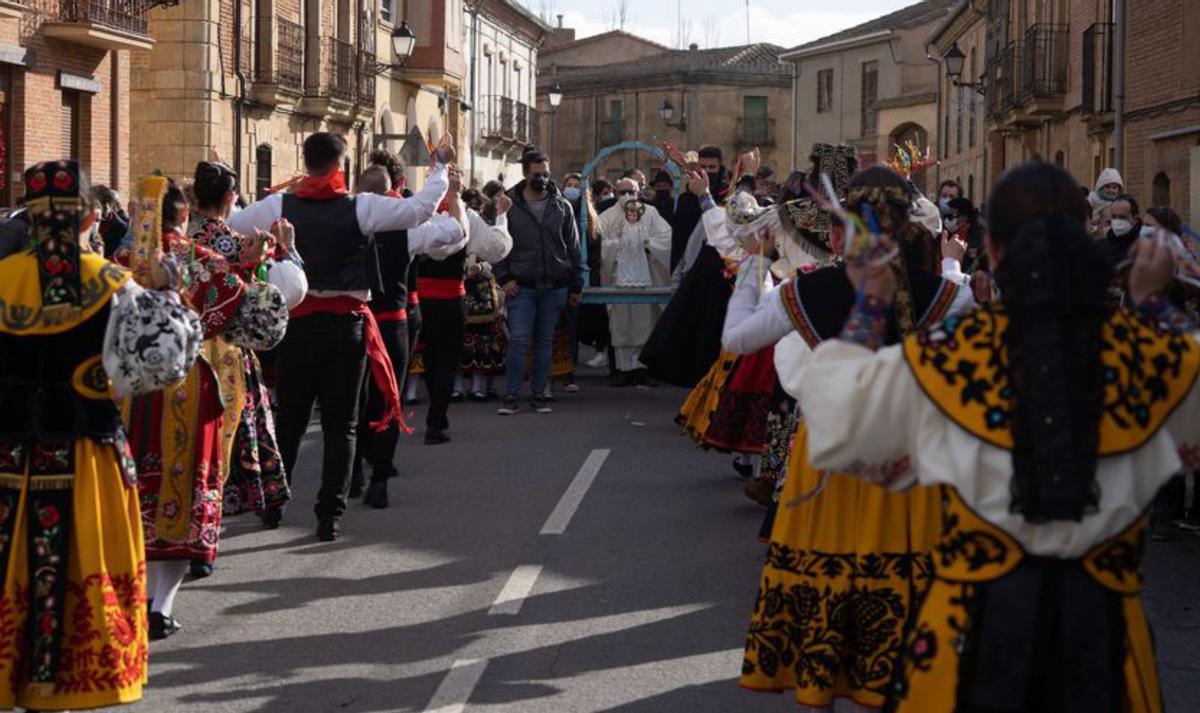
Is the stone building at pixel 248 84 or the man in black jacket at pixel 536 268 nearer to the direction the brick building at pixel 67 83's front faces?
the man in black jacket

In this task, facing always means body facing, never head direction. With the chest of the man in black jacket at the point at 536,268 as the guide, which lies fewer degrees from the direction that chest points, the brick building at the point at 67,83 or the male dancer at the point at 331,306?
the male dancer

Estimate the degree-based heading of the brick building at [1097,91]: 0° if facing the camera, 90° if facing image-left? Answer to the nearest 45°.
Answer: approximately 45°

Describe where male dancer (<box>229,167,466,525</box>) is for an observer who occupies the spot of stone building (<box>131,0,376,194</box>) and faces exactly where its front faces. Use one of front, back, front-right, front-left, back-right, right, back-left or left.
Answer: front-right

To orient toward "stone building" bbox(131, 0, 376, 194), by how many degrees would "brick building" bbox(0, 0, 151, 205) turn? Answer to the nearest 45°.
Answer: approximately 90° to its left

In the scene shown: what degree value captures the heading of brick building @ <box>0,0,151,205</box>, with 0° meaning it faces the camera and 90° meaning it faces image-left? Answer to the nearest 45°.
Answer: approximately 315°

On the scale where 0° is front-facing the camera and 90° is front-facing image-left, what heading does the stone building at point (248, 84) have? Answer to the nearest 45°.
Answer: approximately 315°
